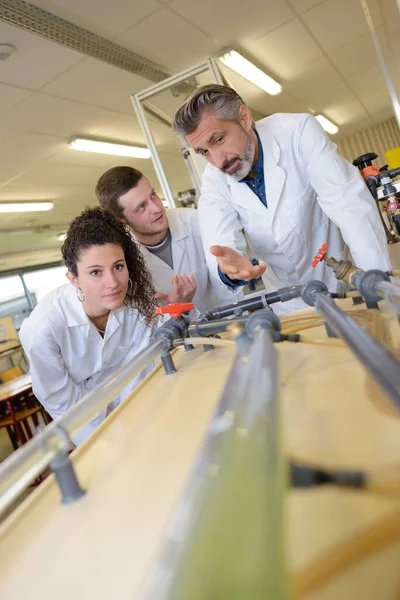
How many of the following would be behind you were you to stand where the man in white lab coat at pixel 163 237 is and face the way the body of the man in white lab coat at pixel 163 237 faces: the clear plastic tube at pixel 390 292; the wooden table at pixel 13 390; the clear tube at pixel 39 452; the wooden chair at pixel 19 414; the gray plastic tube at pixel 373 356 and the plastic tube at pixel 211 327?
2

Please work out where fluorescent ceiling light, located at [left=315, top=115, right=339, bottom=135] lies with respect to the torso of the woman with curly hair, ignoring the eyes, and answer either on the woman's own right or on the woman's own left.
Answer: on the woman's own left

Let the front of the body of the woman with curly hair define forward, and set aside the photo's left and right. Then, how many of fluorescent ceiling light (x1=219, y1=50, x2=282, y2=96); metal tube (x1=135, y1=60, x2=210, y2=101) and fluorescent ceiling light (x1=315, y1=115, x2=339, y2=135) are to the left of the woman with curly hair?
3

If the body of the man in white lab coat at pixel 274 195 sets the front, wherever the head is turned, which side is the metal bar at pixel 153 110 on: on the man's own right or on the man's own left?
on the man's own right

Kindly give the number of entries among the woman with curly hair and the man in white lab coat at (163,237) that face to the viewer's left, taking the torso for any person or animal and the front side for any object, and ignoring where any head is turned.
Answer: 0

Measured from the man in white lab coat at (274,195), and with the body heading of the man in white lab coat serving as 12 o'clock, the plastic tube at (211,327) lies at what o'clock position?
The plastic tube is roughly at 11 o'clock from the man in white lab coat.

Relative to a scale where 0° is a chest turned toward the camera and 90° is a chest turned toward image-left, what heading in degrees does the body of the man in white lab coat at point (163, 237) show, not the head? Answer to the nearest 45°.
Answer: approximately 315°

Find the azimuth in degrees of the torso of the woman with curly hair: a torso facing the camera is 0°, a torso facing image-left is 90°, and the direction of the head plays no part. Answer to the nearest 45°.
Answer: approximately 315°

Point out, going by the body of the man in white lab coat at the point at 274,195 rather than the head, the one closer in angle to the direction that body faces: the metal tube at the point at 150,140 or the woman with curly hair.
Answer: the woman with curly hair

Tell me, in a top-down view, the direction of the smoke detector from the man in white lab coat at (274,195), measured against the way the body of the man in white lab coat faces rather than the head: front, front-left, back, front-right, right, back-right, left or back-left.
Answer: right

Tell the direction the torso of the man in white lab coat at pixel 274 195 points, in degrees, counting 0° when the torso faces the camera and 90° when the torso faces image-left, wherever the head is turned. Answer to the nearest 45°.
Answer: approximately 45°

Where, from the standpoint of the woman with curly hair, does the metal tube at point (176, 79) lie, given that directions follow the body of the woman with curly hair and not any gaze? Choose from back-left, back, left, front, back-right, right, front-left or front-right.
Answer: left

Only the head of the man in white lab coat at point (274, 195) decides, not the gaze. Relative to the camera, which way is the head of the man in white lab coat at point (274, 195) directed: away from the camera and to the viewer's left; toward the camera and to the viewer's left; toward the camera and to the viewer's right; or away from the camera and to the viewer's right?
toward the camera and to the viewer's left
